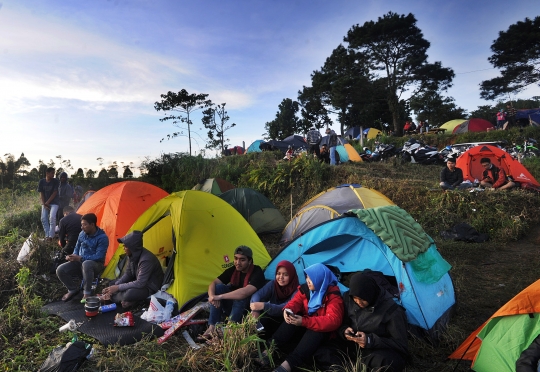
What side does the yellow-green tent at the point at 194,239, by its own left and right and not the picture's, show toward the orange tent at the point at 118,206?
right

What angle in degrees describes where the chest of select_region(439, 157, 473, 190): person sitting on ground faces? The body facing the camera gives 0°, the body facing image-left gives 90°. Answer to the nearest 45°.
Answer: approximately 0°

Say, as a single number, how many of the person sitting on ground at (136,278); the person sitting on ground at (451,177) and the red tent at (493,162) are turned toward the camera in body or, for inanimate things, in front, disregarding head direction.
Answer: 2

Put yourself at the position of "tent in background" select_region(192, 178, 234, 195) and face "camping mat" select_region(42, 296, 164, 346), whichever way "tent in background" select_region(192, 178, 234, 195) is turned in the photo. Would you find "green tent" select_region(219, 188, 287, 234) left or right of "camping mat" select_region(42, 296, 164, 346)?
left

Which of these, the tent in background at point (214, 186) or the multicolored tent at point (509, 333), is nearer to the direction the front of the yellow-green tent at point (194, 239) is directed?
the multicolored tent

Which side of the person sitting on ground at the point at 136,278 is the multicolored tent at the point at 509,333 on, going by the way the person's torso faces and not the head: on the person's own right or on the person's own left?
on the person's own left

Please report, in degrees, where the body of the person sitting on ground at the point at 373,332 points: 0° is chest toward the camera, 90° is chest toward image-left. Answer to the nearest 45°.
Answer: approximately 45°

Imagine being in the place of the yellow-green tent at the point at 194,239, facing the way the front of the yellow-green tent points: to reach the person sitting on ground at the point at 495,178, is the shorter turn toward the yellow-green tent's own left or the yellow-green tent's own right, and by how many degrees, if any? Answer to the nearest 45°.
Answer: approximately 135° to the yellow-green tent's own left

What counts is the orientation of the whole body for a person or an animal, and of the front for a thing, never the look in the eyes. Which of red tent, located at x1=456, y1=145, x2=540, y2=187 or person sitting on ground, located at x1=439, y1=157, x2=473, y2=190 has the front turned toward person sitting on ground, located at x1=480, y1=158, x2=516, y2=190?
the red tent

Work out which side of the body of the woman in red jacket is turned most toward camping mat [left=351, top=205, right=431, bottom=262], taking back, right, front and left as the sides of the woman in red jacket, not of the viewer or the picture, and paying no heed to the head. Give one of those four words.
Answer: back

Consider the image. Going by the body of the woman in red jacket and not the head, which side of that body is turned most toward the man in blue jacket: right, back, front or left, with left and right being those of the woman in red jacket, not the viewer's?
right

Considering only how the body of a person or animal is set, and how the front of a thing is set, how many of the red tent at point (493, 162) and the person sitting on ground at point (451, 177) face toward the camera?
2

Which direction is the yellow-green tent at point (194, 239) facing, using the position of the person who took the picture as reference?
facing the viewer and to the left of the viewer

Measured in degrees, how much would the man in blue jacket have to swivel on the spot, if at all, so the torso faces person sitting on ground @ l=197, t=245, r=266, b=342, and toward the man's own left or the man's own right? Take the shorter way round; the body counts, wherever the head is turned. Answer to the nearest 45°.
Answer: approximately 90° to the man's own left

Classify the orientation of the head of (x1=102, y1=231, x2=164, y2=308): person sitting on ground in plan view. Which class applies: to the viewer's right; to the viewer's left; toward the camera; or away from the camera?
to the viewer's left

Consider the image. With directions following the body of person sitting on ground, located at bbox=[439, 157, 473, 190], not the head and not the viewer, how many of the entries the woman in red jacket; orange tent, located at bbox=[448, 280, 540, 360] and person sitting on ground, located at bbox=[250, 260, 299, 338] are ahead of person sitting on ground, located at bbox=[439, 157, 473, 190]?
3

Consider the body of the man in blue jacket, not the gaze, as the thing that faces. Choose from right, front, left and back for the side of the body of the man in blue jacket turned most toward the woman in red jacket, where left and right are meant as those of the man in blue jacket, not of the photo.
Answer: left

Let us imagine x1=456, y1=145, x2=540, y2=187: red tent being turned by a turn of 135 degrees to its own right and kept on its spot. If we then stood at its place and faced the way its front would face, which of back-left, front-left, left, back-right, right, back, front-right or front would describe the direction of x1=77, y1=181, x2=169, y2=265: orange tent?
left
